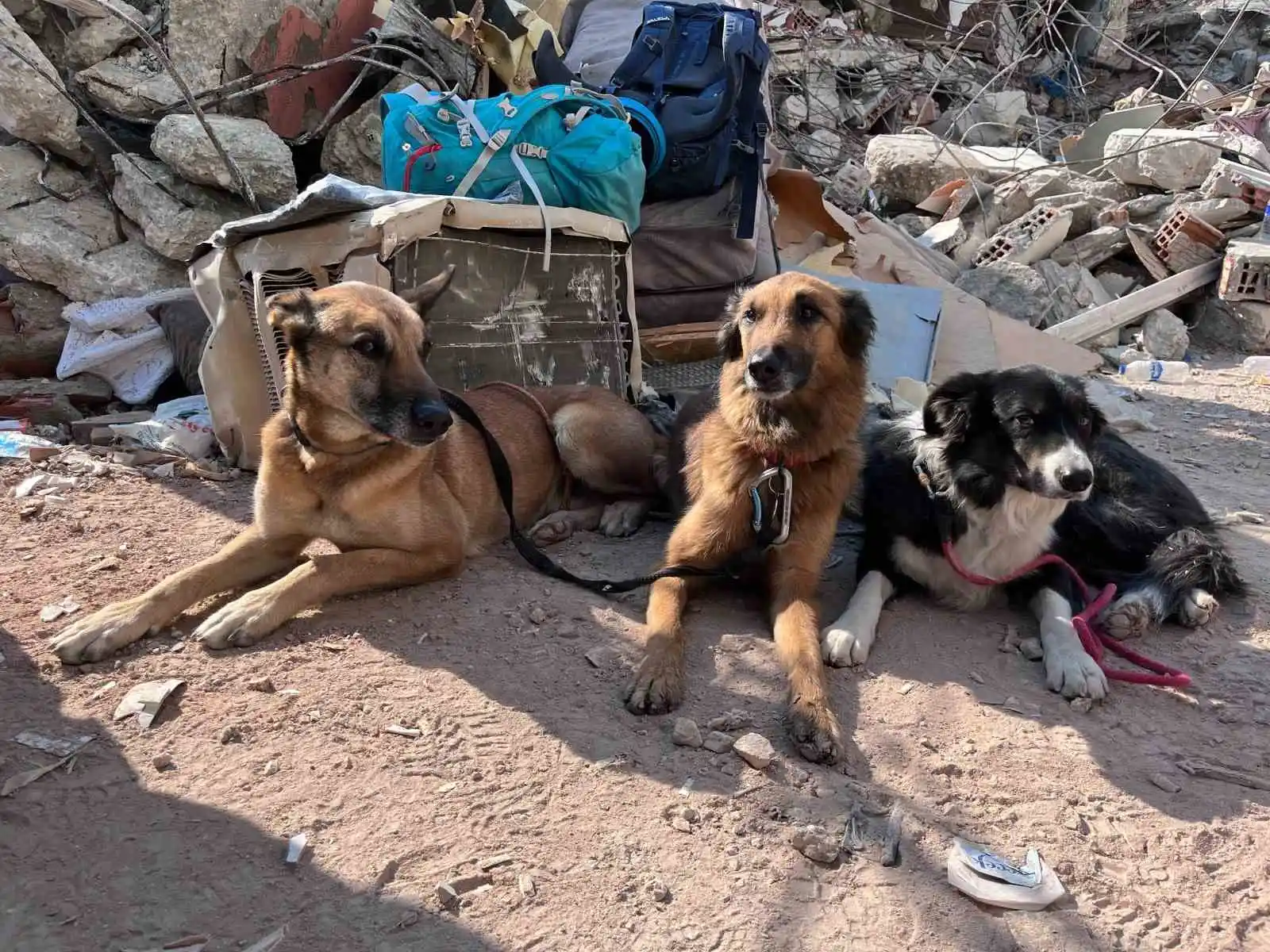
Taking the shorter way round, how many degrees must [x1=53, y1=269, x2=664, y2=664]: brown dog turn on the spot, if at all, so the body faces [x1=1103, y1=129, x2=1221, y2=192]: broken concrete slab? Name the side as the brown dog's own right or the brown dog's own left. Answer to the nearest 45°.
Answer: approximately 180°

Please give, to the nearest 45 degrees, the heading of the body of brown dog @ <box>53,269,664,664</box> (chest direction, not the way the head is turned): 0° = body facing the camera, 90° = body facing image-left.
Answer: approximately 45°

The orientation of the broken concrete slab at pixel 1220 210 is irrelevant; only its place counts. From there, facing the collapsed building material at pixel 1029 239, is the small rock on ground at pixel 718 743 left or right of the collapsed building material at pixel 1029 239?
left

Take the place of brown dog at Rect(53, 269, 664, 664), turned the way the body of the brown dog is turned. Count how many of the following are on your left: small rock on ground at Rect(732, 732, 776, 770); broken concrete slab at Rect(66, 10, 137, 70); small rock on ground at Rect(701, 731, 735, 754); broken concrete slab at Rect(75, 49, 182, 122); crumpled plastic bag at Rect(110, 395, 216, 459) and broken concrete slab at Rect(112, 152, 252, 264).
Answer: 2

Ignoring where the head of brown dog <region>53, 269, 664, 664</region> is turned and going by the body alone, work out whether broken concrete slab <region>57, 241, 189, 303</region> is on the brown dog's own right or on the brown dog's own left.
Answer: on the brown dog's own right

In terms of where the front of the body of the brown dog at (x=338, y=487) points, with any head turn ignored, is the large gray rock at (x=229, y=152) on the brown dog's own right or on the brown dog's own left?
on the brown dog's own right

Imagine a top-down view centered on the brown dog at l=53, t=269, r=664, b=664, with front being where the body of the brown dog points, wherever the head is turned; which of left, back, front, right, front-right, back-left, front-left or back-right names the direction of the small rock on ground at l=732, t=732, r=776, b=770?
left

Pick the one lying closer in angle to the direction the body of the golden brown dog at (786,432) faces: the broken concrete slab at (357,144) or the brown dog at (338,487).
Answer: the brown dog

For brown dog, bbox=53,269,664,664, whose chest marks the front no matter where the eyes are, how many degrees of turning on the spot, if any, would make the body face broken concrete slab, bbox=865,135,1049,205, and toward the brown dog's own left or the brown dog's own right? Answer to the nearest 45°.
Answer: approximately 180°

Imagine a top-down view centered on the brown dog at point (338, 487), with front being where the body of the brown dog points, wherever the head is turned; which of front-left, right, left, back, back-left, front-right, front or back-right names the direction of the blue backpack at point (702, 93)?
back

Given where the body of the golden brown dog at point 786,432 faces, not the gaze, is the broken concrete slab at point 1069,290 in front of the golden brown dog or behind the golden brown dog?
behind

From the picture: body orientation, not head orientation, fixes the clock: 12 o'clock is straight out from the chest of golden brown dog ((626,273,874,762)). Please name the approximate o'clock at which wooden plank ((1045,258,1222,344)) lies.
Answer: The wooden plank is roughly at 7 o'clock from the golden brown dog.

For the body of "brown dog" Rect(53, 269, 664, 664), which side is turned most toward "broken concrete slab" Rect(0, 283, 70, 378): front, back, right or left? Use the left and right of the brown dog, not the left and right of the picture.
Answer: right

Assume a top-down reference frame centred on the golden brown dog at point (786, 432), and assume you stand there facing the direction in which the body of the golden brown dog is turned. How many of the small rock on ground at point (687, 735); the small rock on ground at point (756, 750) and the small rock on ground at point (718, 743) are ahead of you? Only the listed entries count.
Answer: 3
